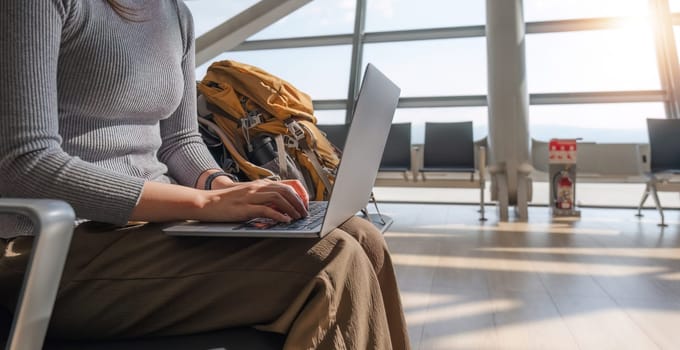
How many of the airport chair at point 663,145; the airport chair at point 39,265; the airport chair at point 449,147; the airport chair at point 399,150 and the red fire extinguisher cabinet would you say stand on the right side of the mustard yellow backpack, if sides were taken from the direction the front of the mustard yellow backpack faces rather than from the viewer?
1

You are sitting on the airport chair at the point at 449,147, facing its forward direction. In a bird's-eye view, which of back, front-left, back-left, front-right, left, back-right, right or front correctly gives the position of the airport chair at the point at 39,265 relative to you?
front

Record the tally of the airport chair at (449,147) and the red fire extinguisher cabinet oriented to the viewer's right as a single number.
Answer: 0

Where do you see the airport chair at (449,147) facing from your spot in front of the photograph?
facing the viewer

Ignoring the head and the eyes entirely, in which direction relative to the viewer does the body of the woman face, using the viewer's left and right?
facing the viewer and to the right of the viewer

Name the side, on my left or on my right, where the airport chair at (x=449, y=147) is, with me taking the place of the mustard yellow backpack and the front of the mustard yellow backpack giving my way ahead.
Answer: on my left

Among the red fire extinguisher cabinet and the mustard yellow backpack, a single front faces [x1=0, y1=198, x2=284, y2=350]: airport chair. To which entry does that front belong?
the red fire extinguisher cabinet

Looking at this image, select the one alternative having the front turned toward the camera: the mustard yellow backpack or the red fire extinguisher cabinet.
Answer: the red fire extinguisher cabinet

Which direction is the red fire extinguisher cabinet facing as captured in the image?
toward the camera

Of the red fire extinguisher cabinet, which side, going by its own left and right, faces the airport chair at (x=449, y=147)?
right
